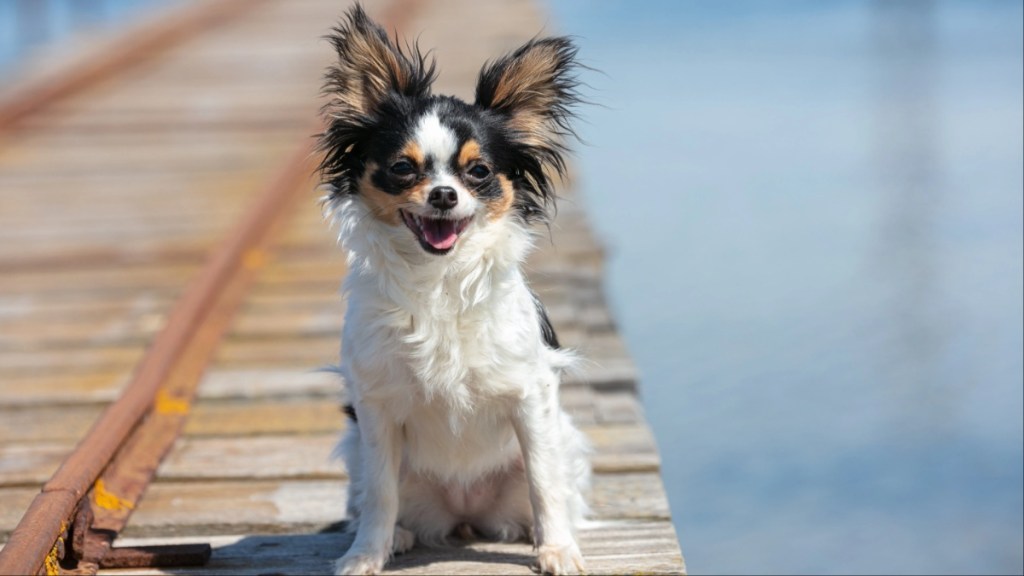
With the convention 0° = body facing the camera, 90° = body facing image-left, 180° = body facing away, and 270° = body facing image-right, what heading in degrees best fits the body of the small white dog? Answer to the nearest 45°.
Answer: approximately 0°
